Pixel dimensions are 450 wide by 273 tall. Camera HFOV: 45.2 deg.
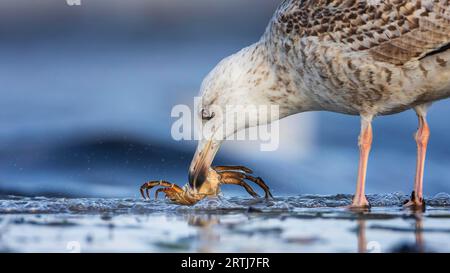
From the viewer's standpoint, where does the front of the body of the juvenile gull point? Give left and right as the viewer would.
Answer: facing to the left of the viewer
